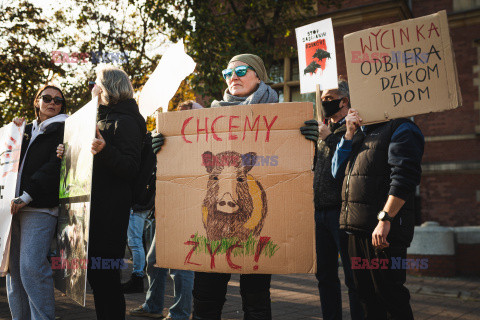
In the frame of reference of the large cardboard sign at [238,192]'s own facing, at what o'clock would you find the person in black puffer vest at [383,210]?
The person in black puffer vest is roughly at 8 o'clock from the large cardboard sign.

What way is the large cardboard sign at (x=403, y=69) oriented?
toward the camera

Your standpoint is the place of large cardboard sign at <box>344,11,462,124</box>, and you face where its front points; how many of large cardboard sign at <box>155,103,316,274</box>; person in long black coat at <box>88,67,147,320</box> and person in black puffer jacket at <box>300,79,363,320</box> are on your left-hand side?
0

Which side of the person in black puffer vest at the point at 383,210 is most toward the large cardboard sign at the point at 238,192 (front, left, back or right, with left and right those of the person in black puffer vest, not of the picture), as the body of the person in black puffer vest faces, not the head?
front

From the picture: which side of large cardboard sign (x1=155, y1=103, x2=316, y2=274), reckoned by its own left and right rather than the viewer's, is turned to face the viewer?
front

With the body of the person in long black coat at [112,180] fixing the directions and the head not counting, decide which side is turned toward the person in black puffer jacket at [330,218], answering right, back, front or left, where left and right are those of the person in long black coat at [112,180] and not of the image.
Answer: back

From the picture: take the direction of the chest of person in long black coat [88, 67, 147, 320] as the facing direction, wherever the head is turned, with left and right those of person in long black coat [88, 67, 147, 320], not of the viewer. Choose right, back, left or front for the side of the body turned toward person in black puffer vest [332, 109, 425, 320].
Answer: back

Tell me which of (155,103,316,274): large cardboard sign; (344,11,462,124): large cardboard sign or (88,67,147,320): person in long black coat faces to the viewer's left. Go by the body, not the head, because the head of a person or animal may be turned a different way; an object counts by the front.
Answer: the person in long black coat

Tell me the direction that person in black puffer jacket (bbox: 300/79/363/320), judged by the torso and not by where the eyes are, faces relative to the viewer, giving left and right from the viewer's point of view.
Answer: facing the viewer and to the left of the viewer

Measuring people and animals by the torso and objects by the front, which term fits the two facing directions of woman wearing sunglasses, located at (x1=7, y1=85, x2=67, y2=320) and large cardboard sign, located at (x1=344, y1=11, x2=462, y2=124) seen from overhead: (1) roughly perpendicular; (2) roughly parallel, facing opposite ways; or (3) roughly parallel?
roughly parallel

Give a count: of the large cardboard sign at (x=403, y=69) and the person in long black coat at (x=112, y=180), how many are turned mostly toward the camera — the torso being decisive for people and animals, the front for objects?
1

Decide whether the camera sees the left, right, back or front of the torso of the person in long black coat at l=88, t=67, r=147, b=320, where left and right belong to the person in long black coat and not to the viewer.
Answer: left

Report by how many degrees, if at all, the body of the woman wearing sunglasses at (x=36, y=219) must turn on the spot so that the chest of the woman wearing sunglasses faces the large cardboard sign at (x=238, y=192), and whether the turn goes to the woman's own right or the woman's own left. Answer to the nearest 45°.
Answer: approximately 90° to the woman's own left

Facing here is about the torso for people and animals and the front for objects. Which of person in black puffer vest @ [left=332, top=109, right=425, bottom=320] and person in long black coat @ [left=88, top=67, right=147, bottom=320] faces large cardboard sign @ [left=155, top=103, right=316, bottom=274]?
person in black puffer vest @ [left=332, top=109, right=425, bottom=320]

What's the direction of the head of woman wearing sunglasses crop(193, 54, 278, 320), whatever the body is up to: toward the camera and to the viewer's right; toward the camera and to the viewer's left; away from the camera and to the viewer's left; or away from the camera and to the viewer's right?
toward the camera and to the viewer's left

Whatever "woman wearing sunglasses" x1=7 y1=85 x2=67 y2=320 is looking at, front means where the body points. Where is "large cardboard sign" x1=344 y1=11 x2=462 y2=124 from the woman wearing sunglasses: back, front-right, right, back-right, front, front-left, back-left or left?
left

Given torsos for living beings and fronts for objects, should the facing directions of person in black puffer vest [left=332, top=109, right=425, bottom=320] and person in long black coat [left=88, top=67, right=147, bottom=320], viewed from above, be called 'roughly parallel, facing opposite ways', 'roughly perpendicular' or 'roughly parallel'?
roughly parallel
